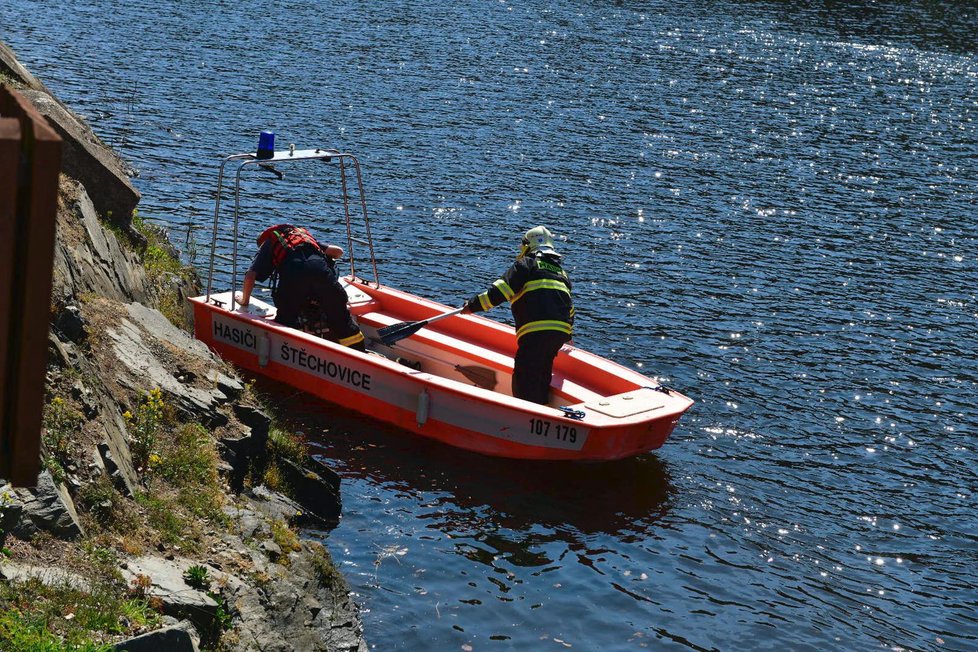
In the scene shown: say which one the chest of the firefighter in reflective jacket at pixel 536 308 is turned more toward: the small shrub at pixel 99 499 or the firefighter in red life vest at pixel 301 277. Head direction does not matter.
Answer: the firefighter in red life vest

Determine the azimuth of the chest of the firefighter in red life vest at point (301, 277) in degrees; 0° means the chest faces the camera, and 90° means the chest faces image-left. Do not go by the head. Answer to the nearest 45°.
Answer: approximately 135°

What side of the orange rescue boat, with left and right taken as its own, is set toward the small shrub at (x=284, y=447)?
right

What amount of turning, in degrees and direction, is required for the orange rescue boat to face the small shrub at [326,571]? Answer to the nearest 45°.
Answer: approximately 45° to its right

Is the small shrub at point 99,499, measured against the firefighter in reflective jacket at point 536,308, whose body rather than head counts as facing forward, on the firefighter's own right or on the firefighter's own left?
on the firefighter's own left

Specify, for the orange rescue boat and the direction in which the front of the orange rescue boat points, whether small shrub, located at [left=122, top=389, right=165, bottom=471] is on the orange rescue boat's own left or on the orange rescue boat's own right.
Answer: on the orange rescue boat's own right

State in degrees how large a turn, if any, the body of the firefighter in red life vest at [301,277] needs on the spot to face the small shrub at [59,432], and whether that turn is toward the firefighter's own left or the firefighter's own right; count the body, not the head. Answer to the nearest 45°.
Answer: approximately 135° to the firefighter's own left

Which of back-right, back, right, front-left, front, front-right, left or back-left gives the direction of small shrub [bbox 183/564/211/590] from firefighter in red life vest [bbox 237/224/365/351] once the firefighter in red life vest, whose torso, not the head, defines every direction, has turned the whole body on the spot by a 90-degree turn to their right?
back-right

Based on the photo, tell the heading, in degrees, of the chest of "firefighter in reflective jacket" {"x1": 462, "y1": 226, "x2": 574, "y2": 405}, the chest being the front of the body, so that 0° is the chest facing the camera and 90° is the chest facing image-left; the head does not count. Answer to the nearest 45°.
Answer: approximately 135°

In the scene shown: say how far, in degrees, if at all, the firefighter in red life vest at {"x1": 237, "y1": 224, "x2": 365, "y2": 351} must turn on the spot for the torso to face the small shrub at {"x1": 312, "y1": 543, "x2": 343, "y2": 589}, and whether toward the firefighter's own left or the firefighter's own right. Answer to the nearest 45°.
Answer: approximately 135° to the firefighter's own left

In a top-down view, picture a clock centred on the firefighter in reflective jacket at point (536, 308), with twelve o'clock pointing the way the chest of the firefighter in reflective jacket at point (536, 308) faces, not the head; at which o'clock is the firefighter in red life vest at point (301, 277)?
the firefighter in red life vest at point (301, 277) is roughly at 11 o'clock from the firefighter in reflective jacket at point (536, 308).

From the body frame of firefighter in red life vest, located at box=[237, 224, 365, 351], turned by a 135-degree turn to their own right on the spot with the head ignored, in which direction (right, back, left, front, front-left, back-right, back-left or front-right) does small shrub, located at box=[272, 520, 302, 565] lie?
right
